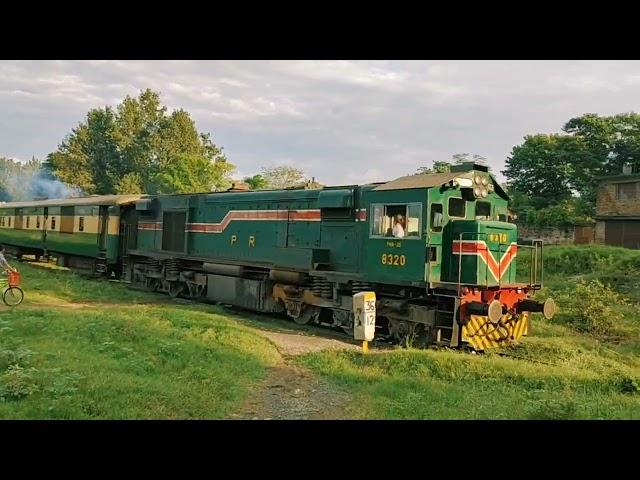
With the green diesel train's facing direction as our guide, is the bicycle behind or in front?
behind

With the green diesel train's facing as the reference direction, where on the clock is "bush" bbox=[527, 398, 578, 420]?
The bush is roughly at 1 o'clock from the green diesel train.

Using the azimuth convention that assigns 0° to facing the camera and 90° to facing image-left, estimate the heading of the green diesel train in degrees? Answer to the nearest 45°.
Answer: approximately 315°

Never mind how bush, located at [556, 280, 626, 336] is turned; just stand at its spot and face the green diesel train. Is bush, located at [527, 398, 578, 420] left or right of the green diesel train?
left

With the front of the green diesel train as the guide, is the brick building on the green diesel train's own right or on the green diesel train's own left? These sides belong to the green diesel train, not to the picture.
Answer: on the green diesel train's own left

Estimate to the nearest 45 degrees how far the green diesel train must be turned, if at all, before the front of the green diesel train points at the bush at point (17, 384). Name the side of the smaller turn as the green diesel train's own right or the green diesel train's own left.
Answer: approximately 90° to the green diesel train's own right
